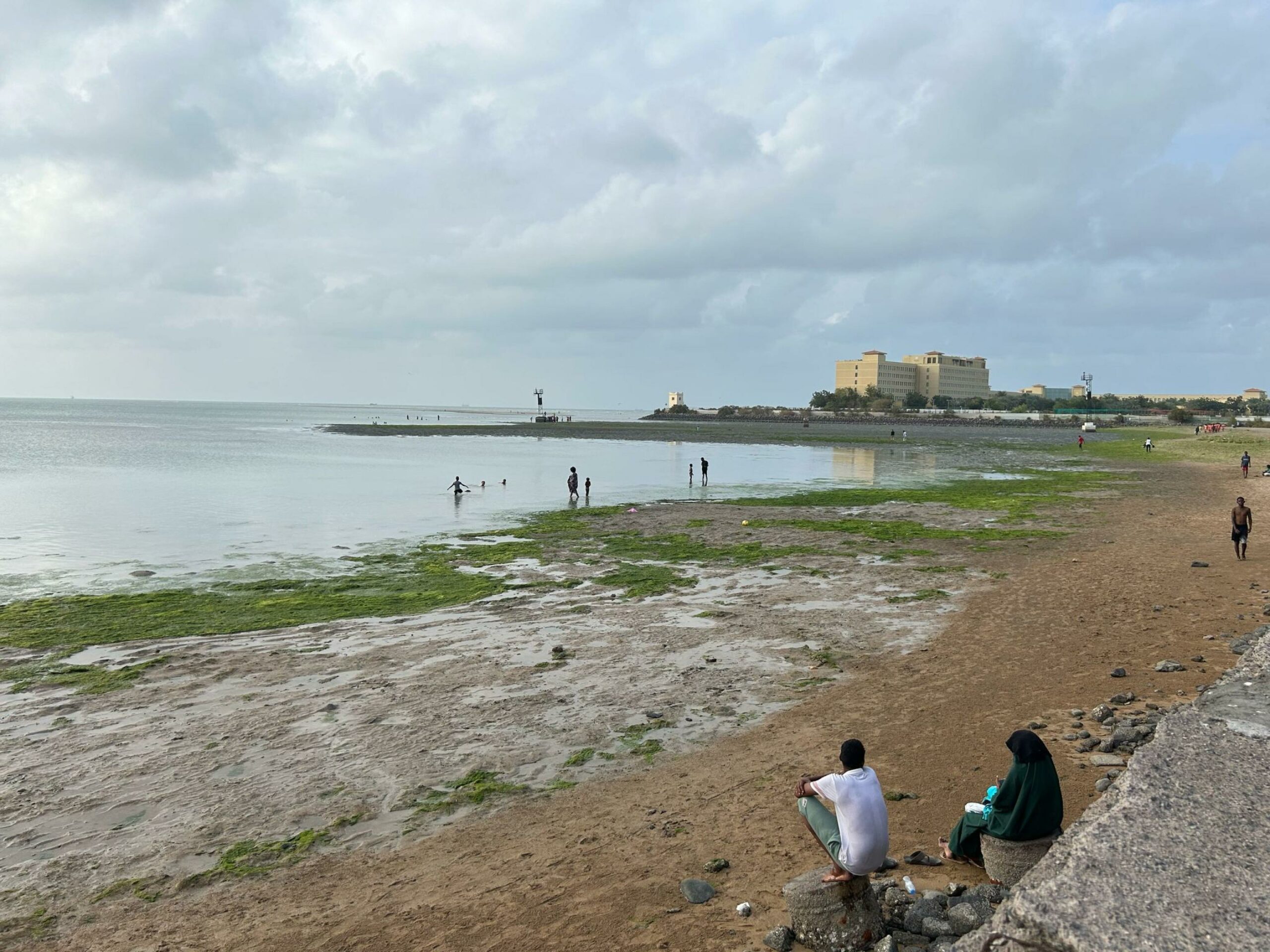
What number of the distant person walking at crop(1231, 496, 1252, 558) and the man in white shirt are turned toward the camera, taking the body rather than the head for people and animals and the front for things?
1

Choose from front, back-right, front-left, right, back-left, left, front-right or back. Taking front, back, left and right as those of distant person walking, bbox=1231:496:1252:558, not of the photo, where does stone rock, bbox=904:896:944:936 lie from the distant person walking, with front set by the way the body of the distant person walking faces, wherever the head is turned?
front

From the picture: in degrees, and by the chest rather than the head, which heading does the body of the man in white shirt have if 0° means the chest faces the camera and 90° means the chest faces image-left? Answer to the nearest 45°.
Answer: approximately 135°

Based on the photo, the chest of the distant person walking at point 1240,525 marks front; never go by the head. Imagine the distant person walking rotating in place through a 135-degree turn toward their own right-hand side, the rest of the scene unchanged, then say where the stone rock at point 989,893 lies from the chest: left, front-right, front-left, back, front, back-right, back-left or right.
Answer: back-left

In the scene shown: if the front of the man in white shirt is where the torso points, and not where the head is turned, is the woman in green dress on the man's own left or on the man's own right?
on the man's own right

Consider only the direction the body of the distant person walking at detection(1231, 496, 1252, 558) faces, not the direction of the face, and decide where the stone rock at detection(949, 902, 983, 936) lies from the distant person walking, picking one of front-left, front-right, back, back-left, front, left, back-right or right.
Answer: front

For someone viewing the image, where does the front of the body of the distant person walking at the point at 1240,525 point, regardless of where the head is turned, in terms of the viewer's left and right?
facing the viewer

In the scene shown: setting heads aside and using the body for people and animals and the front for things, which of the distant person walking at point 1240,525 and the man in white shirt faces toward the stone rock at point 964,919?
the distant person walking

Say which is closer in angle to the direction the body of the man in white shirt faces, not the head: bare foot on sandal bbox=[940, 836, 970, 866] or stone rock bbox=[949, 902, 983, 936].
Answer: the bare foot on sandal

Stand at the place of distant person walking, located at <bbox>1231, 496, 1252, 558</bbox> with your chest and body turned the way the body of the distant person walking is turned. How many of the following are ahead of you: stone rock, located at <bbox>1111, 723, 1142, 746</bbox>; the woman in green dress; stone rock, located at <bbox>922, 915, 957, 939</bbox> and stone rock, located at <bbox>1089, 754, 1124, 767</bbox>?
4

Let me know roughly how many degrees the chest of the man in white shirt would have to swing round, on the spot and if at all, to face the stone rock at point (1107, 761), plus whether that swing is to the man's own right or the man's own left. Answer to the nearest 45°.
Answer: approximately 90° to the man's own right

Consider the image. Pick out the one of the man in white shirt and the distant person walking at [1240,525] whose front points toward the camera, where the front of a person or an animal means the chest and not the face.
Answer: the distant person walking

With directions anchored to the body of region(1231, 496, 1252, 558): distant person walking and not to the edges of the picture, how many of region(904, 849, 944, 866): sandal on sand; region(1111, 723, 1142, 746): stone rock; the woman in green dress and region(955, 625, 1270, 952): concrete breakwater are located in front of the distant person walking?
4

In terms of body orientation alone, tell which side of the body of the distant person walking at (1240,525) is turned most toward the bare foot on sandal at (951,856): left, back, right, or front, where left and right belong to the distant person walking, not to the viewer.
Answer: front

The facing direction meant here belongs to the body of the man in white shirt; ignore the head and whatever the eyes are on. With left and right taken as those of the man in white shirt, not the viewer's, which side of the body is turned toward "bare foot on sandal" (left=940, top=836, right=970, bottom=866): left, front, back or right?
right

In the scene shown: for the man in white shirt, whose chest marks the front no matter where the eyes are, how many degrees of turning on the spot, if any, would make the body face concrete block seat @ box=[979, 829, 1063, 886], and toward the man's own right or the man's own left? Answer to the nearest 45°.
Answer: approximately 135° to the man's own right
